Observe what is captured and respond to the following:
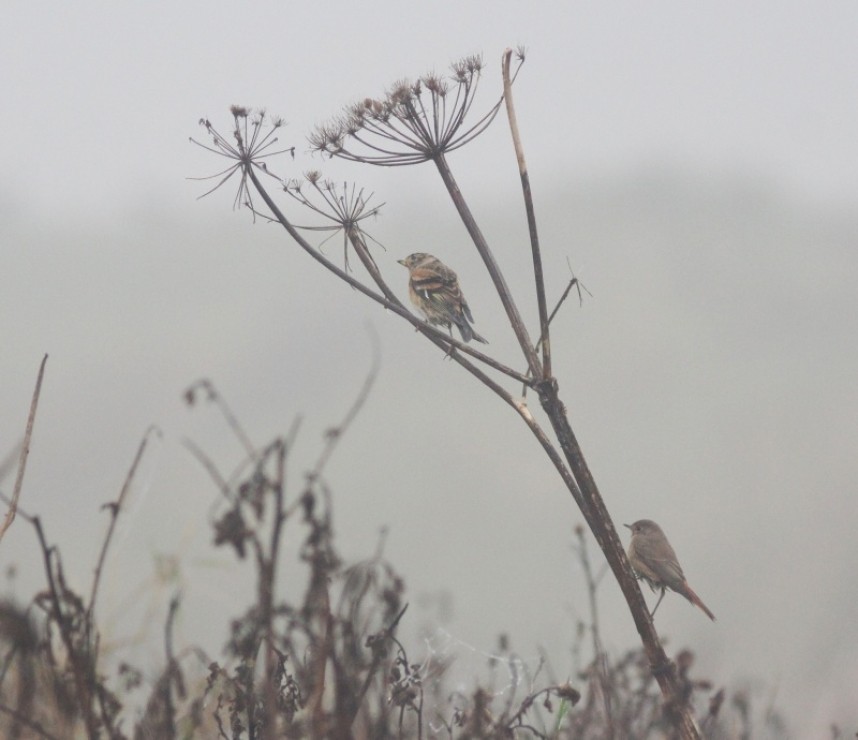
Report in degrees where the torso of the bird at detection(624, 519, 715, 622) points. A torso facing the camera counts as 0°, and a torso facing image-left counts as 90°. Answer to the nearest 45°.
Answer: approximately 90°

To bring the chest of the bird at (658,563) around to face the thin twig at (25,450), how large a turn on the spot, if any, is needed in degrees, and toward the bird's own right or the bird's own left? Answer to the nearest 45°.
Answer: approximately 45° to the bird's own left
